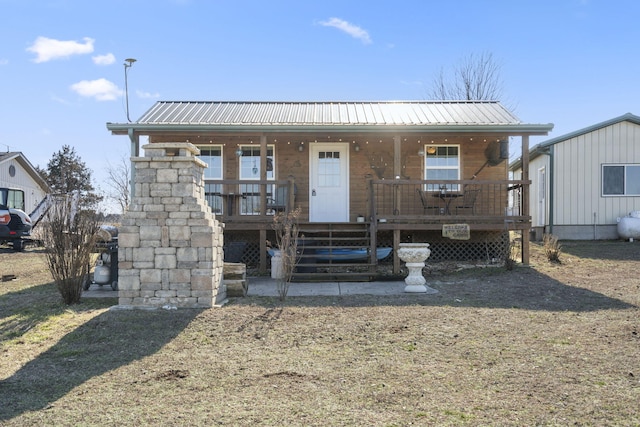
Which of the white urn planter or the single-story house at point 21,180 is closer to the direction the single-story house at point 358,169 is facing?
the white urn planter

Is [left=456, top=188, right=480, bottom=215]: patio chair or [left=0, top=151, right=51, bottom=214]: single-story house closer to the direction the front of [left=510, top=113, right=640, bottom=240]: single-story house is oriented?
the single-story house

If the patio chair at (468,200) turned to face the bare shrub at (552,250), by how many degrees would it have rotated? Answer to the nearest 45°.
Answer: approximately 135° to its left

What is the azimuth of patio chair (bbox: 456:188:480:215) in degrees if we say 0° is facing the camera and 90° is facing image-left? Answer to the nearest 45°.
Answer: approximately 45°

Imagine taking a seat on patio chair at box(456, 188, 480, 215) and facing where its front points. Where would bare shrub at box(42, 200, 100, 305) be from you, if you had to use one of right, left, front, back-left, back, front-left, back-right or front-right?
front

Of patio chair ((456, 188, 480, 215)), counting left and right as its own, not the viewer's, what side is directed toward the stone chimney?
front

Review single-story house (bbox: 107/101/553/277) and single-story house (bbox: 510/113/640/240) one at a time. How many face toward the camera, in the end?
1

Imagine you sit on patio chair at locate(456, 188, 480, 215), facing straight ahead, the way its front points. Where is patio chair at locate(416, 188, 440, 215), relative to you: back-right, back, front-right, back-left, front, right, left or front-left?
front-right

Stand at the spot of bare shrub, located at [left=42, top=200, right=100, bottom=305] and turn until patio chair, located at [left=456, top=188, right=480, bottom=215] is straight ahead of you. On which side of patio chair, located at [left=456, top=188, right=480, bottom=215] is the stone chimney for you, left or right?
right

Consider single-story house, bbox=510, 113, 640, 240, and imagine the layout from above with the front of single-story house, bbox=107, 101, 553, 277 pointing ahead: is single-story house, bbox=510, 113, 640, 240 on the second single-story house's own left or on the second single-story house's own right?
on the second single-story house's own left

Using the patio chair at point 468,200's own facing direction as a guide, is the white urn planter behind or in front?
in front

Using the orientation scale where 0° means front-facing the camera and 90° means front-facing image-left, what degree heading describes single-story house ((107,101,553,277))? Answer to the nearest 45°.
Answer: approximately 0°
